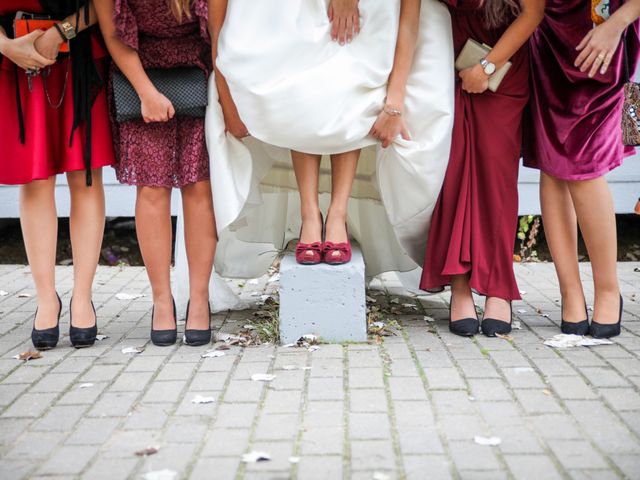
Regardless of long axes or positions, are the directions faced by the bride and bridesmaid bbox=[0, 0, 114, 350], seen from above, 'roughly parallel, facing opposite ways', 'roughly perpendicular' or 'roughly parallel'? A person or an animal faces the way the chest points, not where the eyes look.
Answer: roughly parallel

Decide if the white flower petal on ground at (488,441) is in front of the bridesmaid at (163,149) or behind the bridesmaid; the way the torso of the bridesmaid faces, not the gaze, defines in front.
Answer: in front

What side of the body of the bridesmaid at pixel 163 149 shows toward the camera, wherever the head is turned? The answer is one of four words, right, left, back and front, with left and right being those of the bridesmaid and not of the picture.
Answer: front

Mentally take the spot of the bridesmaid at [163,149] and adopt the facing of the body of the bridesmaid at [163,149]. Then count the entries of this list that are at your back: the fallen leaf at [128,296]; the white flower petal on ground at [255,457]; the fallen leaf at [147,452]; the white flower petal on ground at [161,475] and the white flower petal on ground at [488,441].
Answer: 1

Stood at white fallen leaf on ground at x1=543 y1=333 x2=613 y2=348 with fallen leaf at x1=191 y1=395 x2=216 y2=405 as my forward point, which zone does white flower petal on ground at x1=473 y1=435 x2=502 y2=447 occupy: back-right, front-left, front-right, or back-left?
front-left

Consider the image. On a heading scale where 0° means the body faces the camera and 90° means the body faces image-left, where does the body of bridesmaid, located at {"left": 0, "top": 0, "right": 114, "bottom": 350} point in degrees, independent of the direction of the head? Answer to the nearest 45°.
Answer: approximately 0°

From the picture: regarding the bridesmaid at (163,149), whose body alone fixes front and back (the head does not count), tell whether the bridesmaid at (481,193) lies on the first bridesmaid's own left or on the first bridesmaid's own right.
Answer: on the first bridesmaid's own left

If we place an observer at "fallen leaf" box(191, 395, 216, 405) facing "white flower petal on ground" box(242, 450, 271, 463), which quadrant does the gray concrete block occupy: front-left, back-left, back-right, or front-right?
back-left

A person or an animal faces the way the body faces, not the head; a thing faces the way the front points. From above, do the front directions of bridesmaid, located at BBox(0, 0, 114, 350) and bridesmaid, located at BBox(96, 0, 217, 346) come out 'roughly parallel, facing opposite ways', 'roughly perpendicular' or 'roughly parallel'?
roughly parallel

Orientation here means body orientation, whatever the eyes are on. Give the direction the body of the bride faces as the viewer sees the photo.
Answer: toward the camera

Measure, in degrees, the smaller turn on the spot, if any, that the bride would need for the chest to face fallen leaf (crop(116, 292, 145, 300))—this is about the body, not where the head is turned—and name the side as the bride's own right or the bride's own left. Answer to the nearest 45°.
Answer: approximately 135° to the bride's own right

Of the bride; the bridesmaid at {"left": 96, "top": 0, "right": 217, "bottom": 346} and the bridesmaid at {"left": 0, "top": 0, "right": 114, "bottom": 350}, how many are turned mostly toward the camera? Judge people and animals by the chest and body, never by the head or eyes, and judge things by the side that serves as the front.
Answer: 3

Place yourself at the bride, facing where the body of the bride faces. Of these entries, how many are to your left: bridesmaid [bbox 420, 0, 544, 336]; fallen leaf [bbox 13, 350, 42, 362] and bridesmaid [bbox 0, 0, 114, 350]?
1

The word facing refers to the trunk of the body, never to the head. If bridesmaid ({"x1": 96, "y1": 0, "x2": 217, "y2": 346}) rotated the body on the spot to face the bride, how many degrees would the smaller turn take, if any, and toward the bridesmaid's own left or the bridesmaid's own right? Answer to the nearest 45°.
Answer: approximately 90° to the bridesmaid's own left
